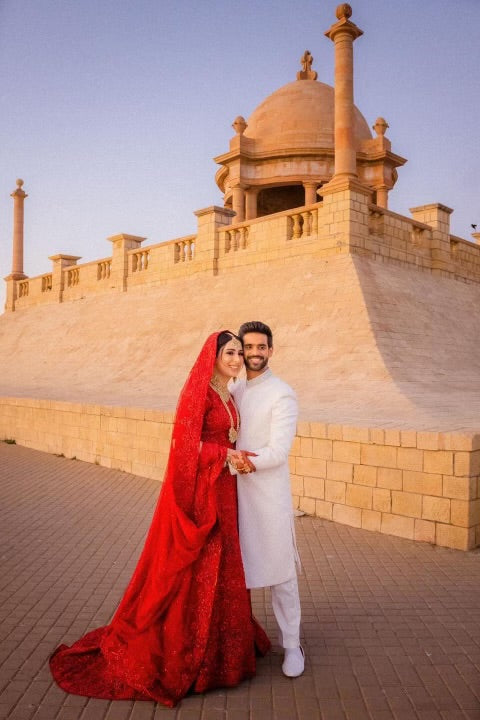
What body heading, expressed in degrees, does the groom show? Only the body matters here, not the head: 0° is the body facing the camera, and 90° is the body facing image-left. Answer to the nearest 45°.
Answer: approximately 45°

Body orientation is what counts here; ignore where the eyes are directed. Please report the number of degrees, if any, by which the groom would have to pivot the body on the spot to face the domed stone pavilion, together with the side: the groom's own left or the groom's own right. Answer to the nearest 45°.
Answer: approximately 135° to the groom's own right

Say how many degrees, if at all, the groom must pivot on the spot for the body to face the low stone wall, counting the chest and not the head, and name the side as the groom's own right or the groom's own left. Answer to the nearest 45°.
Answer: approximately 180°
